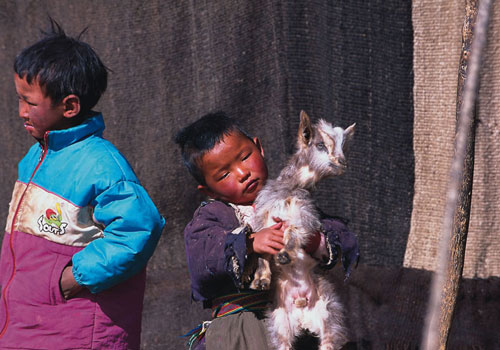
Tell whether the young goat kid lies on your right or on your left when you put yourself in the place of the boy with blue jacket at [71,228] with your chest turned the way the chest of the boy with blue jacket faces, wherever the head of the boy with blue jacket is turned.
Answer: on your left

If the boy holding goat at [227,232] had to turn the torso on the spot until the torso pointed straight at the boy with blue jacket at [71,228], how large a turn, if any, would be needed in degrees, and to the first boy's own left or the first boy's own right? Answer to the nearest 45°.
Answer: approximately 135° to the first boy's own right

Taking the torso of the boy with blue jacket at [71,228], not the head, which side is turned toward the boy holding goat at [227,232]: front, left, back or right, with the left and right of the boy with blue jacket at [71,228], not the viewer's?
back

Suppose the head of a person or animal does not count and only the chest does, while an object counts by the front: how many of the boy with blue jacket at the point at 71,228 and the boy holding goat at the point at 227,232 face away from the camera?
0

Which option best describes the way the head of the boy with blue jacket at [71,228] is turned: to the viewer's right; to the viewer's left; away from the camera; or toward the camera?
to the viewer's left

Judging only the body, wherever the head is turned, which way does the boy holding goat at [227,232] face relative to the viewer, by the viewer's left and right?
facing the viewer and to the right of the viewer

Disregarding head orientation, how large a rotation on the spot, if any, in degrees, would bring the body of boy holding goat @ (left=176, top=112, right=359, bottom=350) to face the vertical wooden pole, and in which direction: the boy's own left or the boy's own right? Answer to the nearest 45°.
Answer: approximately 45° to the boy's own left
